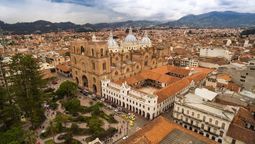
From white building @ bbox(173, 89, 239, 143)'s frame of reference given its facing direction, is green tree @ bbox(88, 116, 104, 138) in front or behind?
in front

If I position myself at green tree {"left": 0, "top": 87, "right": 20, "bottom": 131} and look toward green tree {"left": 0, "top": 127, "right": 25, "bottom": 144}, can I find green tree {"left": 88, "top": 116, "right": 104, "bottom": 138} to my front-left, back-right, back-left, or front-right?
front-left

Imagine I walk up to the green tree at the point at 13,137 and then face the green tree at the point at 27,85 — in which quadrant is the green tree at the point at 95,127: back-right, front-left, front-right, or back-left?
front-right

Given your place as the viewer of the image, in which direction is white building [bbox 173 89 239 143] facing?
facing the viewer and to the left of the viewer

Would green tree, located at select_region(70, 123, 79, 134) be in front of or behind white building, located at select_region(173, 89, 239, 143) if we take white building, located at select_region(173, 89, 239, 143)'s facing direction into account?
in front

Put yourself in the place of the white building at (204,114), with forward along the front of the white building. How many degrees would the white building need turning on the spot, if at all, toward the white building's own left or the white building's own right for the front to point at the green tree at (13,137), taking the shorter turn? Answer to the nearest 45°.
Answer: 0° — it already faces it

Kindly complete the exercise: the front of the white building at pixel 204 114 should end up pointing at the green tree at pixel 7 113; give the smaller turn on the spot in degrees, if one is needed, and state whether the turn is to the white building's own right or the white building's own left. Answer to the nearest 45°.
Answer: approximately 45° to the white building's own right

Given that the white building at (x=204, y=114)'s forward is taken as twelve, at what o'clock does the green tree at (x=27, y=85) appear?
The green tree is roughly at 1 o'clock from the white building.
